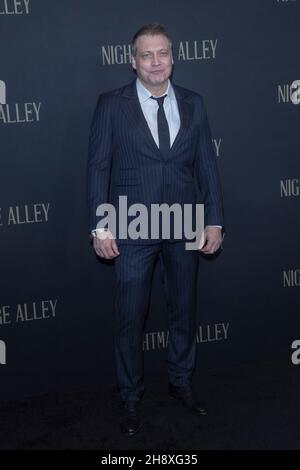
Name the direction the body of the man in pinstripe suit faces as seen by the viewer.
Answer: toward the camera

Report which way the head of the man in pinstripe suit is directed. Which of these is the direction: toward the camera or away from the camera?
toward the camera
